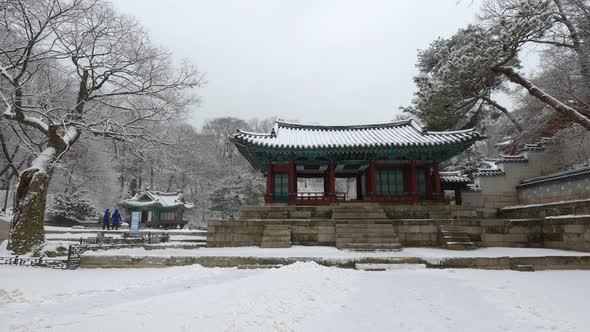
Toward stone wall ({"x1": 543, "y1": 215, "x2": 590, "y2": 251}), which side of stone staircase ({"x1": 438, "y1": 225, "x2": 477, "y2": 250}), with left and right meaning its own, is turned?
left

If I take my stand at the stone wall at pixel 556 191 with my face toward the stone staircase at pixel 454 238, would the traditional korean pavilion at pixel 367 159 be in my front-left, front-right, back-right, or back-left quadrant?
front-right

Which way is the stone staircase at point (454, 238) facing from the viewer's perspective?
toward the camera

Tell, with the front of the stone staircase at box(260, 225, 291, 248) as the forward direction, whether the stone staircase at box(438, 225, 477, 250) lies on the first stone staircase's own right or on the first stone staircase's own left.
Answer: on the first stone staircase's own left

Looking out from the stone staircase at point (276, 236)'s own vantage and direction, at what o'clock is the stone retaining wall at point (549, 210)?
The stone retaining wall is roughly at 9 o'clock from the stone staircase.

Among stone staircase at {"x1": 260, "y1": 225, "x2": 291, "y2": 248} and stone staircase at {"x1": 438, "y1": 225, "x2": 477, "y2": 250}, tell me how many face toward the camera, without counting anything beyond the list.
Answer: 2

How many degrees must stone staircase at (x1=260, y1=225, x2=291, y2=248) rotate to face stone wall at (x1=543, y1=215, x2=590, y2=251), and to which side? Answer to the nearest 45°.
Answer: approximately 90° to its left

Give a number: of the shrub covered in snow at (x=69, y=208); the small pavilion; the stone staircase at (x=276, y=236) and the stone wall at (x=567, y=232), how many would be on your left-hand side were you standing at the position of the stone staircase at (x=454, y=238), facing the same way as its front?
1

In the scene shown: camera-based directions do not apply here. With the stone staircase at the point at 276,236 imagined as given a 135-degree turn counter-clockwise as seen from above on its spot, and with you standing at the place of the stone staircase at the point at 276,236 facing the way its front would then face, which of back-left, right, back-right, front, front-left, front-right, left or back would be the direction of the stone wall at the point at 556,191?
front-right

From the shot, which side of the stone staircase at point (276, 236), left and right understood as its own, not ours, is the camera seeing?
front
